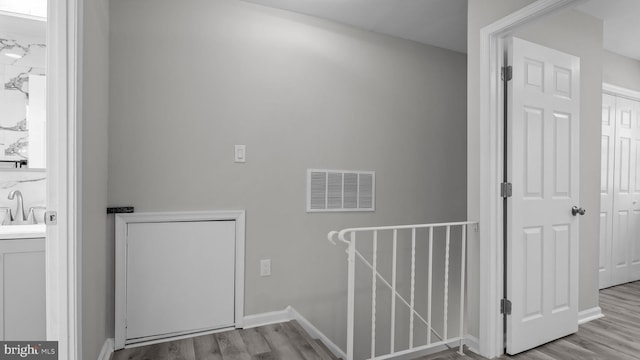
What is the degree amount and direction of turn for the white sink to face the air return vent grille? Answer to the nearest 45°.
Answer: approximately 90° to its left

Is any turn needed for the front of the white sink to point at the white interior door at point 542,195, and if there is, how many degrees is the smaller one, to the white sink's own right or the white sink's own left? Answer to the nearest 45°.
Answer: approximately 45° to the white sink's own left

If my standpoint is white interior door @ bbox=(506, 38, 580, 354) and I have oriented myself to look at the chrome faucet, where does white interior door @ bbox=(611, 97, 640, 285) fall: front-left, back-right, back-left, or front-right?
back-right

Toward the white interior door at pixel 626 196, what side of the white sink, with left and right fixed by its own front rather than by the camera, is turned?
left

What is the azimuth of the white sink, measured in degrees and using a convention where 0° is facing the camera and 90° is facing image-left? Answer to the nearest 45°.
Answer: approximately 0°

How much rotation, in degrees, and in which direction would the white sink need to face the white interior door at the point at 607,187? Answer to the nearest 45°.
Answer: approximately 90° to its left

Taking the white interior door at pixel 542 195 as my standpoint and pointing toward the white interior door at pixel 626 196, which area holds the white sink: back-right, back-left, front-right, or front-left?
back-left
